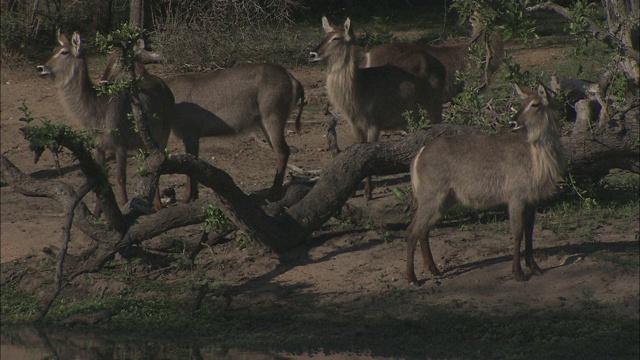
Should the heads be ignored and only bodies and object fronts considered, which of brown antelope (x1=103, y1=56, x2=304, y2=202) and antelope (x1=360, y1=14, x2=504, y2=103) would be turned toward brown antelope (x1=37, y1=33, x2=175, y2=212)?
brown antelope (x1=103, y1=56, x2=304, y2=202)

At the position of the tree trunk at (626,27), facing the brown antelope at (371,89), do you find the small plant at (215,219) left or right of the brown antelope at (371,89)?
left

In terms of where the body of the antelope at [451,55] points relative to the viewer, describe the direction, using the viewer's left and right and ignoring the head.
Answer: facing to the right of the viewer

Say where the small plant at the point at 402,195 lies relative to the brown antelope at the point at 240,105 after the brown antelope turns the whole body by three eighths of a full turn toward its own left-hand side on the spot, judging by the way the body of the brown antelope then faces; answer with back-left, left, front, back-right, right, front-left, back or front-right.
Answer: front

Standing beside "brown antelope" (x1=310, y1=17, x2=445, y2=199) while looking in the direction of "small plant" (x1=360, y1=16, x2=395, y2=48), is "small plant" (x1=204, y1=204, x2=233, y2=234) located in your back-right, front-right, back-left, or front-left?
back-left

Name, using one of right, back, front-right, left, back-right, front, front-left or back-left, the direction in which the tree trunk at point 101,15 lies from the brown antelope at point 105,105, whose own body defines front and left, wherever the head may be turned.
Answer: back-right

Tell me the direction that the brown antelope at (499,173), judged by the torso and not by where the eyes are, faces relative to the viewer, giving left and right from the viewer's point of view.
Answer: facing to the right of the viewer

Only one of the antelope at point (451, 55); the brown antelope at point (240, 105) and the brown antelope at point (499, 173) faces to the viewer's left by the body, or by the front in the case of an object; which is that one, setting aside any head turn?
the brown antelope at point (240, 105)

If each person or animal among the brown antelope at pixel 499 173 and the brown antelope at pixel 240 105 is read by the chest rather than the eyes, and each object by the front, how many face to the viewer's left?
1

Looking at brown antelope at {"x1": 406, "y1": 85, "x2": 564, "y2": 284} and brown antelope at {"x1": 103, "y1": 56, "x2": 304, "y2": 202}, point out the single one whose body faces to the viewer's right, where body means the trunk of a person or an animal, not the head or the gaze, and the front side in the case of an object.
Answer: brown antelope at {"x1": 406, "y1": 85, "x2": 564, "y2": 284}

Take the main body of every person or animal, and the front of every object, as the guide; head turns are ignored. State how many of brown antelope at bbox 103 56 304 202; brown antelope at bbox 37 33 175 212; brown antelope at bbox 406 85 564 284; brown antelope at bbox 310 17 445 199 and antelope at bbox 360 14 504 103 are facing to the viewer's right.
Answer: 2

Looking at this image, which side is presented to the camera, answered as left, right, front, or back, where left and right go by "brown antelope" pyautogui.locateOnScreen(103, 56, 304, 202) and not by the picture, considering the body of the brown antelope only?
left

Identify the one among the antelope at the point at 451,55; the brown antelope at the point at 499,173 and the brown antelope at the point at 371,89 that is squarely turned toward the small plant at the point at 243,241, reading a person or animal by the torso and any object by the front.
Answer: the brown antelope at the point at 371,89

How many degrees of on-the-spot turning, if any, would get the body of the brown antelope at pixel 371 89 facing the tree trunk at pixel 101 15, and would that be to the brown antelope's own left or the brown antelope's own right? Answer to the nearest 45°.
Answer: approximately 90° to the brown antelope's own right
